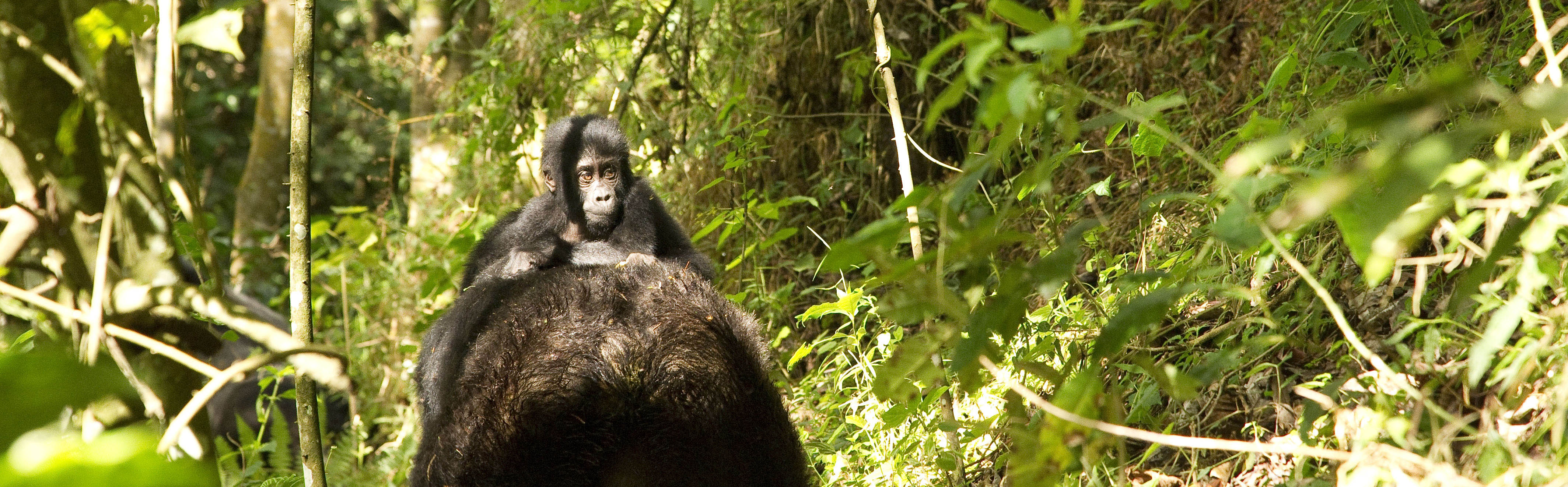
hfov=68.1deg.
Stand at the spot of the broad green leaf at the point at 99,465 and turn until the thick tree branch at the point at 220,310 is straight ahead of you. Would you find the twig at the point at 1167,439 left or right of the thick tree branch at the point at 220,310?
right

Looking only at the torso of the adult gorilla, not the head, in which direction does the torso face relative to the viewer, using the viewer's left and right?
facing away from the viewer

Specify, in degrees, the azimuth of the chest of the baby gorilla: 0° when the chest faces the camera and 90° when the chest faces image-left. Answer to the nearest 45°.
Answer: approximately 0°

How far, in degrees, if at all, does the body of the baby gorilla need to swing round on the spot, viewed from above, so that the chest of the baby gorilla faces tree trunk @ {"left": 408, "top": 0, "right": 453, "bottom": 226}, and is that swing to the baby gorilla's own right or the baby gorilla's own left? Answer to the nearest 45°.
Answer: approximately 180°

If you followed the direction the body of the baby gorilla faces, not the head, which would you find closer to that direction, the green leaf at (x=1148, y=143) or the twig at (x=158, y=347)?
the twig

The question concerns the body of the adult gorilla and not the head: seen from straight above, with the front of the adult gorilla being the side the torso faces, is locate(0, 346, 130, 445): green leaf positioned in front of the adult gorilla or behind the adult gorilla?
behind
